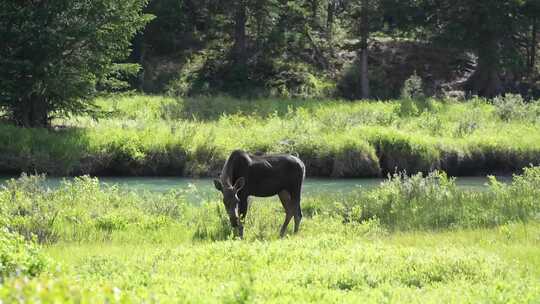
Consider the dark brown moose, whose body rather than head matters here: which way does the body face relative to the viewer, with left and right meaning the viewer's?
facing the viewer and to the left of the viewer

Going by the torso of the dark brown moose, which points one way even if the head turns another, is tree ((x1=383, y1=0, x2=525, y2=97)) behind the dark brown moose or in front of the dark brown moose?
behind

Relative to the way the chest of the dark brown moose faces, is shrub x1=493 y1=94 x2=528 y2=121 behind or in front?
behind

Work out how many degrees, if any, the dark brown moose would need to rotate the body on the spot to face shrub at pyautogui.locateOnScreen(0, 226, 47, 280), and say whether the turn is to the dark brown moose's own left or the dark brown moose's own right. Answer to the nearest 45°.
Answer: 0° — it already faces it

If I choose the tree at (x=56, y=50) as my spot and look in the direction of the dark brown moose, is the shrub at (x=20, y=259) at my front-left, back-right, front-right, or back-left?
front-right

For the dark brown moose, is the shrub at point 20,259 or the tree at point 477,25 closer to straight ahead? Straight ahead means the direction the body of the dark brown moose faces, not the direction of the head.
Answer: the shrub

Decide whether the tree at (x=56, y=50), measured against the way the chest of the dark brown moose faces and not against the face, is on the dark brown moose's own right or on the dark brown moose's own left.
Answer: on the dark brown moose's own right
